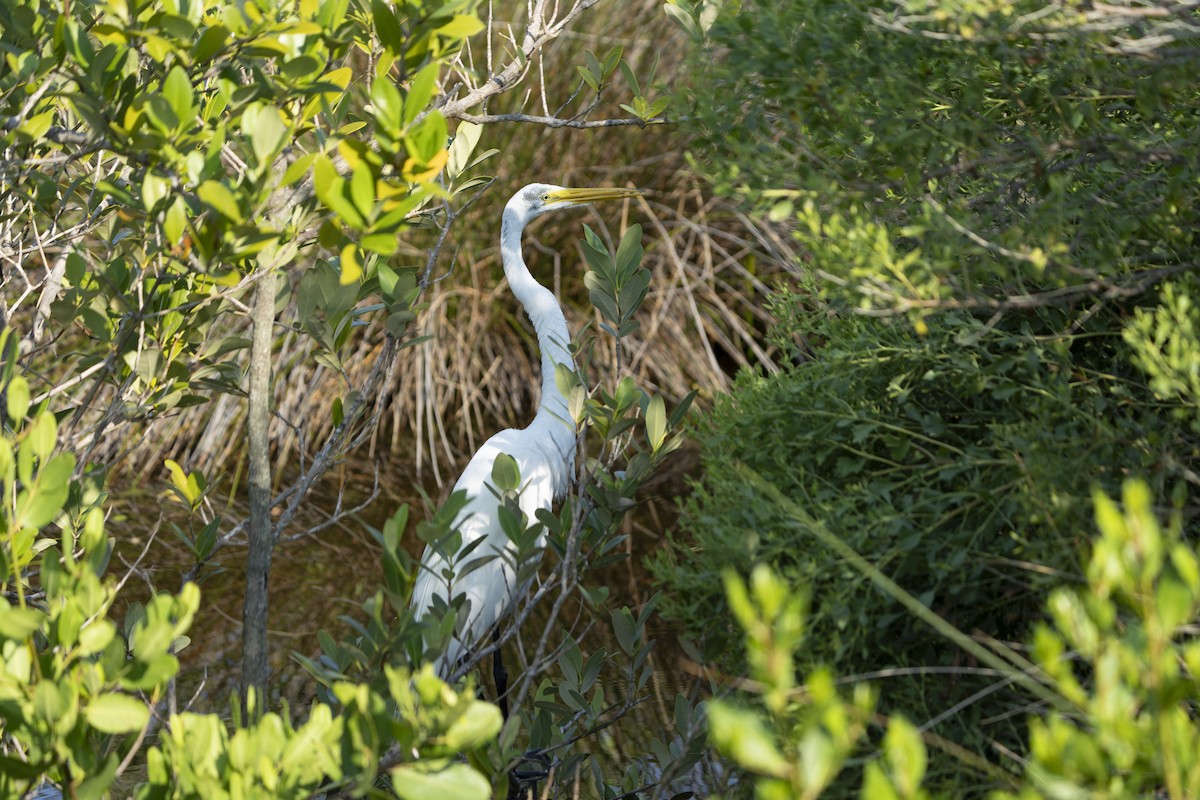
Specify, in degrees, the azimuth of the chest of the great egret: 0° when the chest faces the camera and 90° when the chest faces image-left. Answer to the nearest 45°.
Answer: approximately 270°

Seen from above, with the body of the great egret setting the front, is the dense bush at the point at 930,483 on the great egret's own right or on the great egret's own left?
on the great egret's own right

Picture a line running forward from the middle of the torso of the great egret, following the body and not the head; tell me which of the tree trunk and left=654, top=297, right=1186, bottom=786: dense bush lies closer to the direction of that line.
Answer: the dense bush

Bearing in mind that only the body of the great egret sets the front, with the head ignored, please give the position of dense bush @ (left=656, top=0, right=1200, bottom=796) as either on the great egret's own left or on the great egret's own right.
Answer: on the great egret's own right

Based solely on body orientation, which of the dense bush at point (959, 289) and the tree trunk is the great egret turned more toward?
the dense bush
